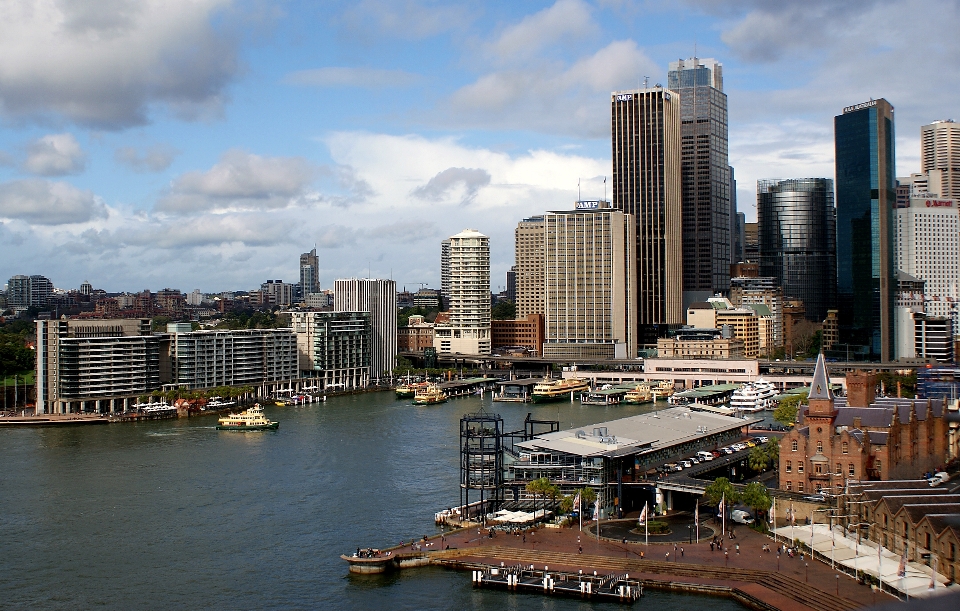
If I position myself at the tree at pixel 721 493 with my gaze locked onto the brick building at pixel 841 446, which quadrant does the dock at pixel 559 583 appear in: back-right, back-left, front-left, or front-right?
back-right

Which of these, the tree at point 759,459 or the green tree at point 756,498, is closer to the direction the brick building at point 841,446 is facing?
the green tree

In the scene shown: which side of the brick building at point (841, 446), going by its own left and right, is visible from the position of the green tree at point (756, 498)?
front

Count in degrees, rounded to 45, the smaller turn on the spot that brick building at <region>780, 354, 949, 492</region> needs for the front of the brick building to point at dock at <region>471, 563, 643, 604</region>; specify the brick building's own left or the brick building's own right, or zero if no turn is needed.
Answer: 0° — it already faces it

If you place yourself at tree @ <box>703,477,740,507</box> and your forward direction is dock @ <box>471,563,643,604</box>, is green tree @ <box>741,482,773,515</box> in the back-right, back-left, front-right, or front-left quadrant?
back-left

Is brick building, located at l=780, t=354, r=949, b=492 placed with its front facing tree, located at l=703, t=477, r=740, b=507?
yes

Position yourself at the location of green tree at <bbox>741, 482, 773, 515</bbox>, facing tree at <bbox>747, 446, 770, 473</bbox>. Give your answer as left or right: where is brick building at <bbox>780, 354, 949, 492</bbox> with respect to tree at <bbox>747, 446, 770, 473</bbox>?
right

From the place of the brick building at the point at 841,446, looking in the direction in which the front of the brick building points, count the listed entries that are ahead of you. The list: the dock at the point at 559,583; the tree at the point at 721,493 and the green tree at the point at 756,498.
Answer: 3

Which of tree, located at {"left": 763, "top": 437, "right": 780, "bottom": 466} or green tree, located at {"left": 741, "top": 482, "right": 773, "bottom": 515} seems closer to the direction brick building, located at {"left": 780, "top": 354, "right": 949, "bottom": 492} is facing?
the green tree

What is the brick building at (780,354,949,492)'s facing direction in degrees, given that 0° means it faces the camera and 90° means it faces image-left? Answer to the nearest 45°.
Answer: approximately 45°

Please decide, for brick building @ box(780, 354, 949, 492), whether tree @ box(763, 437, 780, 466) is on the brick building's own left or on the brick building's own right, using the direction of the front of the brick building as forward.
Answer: on the brick building's own right

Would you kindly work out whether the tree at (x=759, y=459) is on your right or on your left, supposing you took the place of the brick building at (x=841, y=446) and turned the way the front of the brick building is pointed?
on your right

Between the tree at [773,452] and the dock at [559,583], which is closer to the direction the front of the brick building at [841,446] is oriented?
the dock
